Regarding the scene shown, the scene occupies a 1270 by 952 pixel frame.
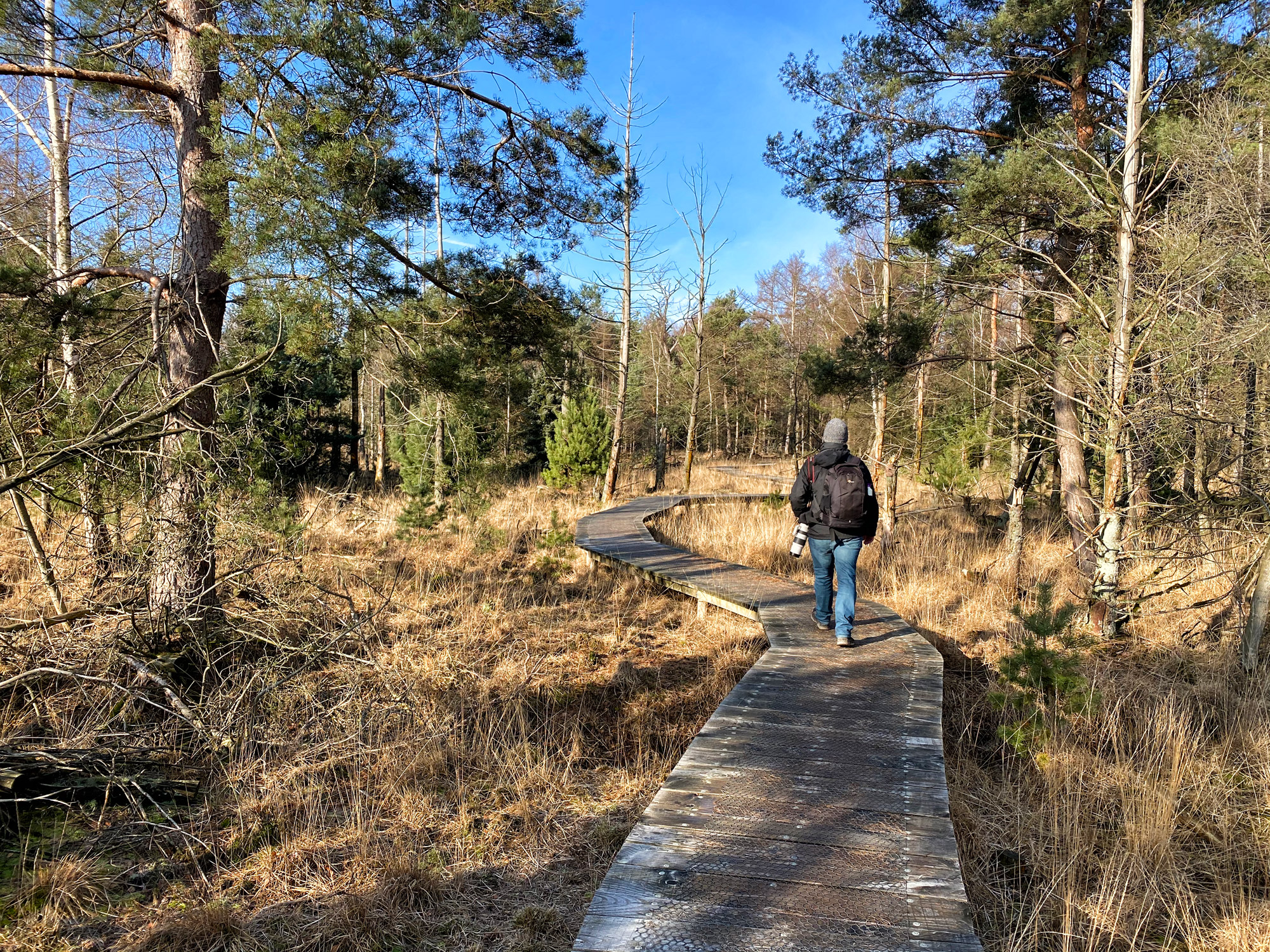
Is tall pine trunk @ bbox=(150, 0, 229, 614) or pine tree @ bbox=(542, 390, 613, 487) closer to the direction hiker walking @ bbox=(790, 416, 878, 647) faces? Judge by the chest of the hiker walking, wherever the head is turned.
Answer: the pine tree

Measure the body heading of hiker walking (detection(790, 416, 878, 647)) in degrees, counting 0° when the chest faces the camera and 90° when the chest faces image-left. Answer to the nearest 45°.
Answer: approximately 180°

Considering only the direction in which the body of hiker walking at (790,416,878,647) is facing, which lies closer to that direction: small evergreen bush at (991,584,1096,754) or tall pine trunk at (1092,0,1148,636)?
the tall pine trunk

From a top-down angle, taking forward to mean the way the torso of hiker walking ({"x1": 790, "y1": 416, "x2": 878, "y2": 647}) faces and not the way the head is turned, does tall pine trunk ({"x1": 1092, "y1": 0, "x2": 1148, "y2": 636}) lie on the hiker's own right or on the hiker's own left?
on the hiker's own right

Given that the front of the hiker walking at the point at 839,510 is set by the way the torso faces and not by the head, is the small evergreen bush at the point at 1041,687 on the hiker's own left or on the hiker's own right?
on the hiker's own right

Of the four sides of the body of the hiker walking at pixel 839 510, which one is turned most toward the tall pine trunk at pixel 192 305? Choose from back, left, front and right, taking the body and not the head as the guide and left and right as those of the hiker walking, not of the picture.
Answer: left
